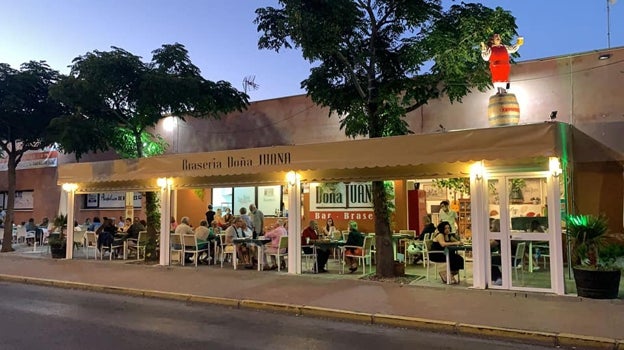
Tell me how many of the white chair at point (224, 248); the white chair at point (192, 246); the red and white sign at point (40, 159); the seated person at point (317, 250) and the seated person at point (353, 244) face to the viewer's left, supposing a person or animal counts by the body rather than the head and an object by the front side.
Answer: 1

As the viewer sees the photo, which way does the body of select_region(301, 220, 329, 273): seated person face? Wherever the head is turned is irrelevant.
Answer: to the viewer's right

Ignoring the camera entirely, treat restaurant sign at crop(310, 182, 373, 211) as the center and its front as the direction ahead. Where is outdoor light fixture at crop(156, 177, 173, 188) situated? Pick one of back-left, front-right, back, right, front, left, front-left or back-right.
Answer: front-right

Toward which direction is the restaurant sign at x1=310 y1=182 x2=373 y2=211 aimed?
toward the camera

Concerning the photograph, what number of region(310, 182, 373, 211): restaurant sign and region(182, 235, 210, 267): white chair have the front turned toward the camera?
1

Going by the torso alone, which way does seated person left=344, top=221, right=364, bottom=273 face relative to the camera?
to the viewer's left

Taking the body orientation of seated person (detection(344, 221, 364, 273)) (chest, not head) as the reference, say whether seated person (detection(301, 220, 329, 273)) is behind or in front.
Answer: in front

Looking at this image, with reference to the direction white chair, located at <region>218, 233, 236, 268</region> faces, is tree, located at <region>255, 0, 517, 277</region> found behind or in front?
in front

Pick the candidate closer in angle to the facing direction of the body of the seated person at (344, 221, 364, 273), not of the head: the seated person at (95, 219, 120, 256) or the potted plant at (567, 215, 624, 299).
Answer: the seated person

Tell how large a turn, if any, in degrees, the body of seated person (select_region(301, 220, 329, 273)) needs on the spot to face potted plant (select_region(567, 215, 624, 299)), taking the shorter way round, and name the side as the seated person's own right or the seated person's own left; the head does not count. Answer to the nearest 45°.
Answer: approximately 45° to the seated person's own right

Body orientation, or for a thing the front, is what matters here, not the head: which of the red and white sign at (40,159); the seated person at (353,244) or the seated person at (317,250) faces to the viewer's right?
the seated person at (317,250)

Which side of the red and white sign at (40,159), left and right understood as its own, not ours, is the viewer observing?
front
